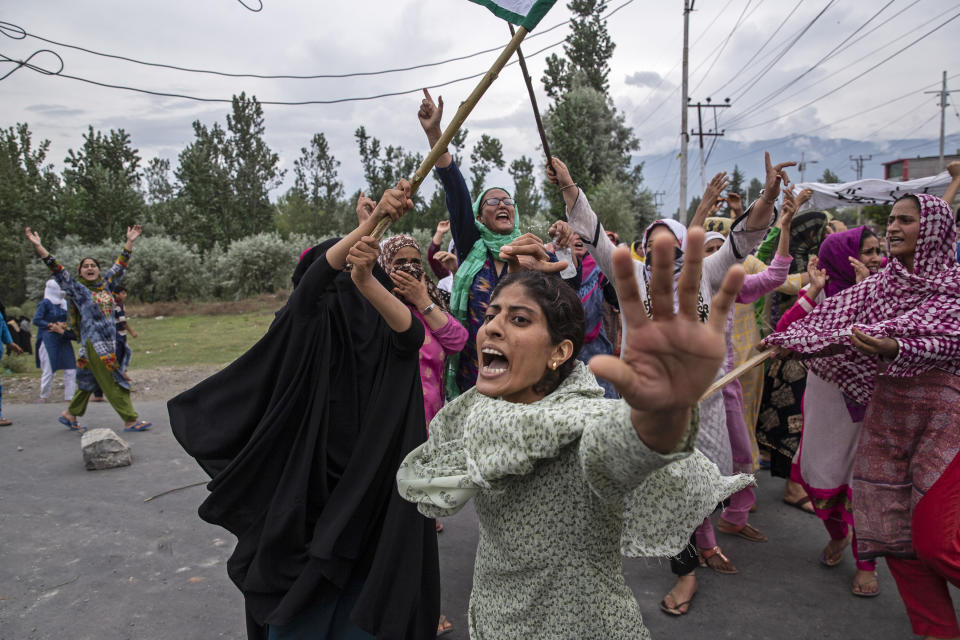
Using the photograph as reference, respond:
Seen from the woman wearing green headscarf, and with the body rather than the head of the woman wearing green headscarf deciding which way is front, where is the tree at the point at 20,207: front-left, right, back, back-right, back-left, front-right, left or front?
back

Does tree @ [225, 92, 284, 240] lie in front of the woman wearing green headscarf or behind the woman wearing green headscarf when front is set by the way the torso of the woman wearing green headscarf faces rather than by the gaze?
behind

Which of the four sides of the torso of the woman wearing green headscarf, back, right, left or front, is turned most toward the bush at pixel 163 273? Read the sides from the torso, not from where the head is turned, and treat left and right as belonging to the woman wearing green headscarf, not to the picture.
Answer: back

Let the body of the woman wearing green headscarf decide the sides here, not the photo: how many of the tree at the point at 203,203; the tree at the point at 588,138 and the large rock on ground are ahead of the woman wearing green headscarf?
0

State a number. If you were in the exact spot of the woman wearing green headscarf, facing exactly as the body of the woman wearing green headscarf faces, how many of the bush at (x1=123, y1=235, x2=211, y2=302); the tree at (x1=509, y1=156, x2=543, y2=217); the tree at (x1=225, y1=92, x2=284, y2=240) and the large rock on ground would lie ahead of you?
0

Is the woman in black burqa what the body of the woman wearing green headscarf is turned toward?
no

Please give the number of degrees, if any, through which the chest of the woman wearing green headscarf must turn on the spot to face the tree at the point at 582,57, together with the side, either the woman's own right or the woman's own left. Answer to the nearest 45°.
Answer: approximately 135° to the woman's own left

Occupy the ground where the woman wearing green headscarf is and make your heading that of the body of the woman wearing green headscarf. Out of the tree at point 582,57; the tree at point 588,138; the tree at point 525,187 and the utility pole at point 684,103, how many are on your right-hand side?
0

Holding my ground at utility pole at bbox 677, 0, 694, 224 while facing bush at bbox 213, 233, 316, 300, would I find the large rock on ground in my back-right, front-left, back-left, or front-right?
front-left

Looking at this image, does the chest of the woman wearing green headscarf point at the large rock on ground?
no

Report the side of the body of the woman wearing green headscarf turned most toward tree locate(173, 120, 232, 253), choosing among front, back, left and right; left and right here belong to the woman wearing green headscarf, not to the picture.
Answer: back

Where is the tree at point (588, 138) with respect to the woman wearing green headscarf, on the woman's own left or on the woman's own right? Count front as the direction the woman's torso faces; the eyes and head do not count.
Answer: on the woman's own left

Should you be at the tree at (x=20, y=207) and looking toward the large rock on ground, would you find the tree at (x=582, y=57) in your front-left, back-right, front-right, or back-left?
front-left

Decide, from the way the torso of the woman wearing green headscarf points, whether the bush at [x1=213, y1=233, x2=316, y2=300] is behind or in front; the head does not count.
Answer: behind

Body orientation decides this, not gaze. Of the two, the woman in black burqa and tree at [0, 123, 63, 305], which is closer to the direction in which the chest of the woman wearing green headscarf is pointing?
the woman in black burqa

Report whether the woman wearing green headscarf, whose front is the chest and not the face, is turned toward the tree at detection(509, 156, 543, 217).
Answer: no

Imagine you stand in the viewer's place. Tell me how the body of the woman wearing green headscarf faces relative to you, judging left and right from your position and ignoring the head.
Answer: facing the viewer and to the right of the viewer
